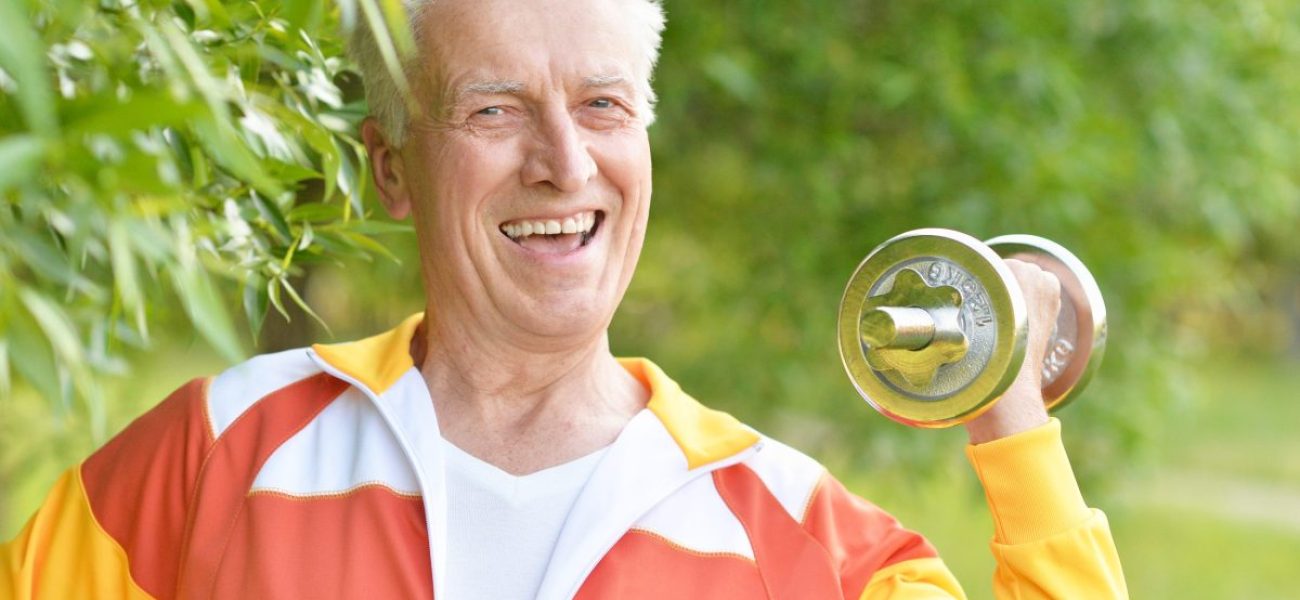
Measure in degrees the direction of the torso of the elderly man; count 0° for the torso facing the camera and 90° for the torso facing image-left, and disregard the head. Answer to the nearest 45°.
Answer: approximately 0°
